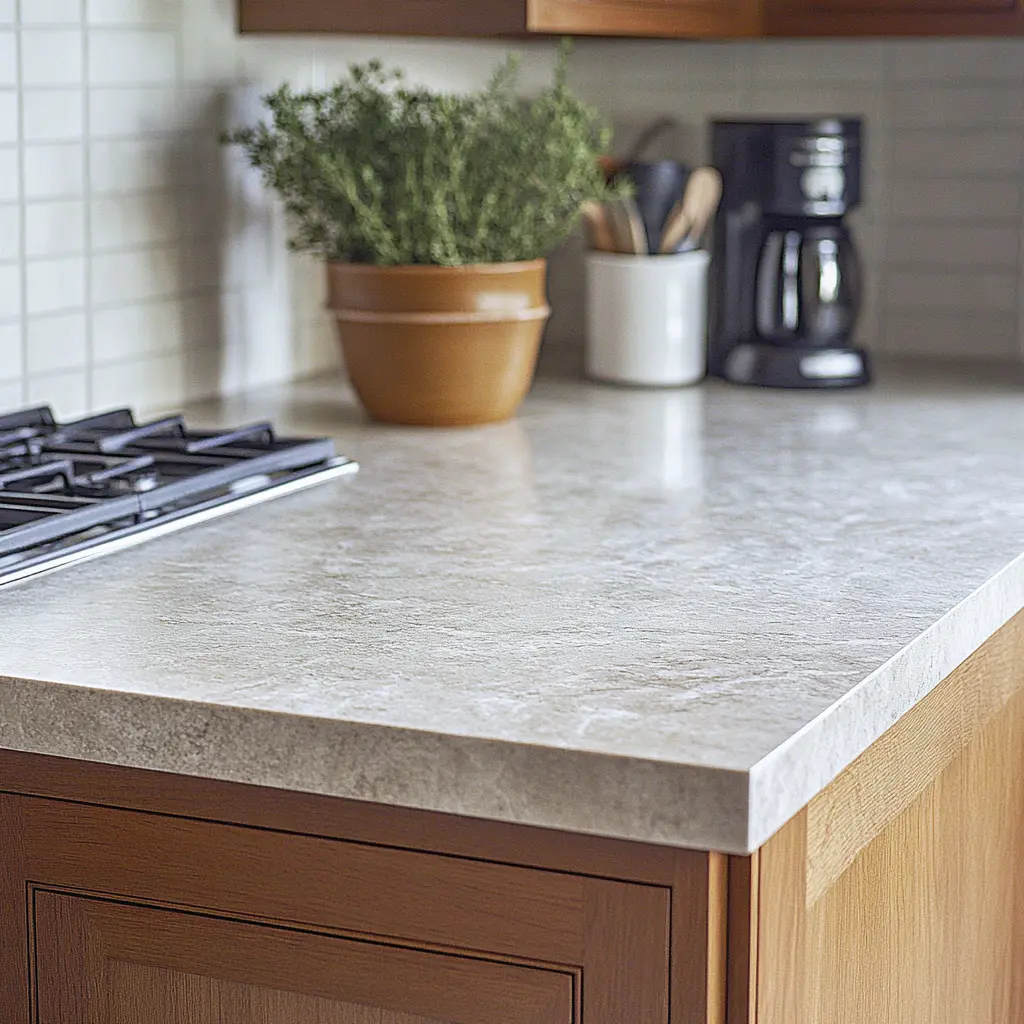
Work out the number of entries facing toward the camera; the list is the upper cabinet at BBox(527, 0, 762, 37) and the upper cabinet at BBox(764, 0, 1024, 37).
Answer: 2

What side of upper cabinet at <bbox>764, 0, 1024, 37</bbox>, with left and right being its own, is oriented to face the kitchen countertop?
front

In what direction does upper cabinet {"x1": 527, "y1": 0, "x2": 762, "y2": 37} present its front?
toward the camera

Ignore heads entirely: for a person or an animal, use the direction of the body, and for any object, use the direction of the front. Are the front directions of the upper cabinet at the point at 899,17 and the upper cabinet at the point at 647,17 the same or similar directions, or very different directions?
same or similar directions

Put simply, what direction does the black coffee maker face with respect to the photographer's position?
facing the viewer and to the right of the viewer

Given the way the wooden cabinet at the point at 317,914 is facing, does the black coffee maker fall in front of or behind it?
behind

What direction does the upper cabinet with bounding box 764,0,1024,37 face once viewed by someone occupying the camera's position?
facing the viewer
